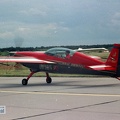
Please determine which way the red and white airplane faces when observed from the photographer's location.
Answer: facing away from the viewer and to the left of the viewer
